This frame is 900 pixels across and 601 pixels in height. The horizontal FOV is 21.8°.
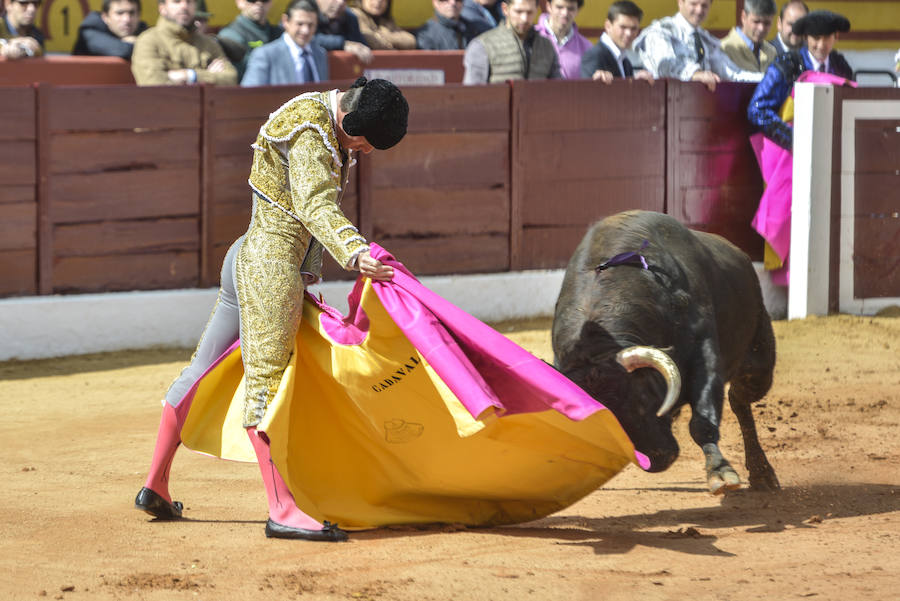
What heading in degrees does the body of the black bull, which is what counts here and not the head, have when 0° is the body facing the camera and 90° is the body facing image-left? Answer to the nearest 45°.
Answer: approximately 45°

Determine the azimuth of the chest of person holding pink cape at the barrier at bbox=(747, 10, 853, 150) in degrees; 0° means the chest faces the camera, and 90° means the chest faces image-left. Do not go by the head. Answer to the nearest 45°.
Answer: approximately 0°

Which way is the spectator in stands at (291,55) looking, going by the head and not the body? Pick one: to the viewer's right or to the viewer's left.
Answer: to the viewer's right

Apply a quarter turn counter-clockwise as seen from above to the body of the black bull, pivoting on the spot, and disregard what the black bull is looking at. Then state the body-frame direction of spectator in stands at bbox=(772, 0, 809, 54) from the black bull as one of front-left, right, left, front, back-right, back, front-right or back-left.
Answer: back-left

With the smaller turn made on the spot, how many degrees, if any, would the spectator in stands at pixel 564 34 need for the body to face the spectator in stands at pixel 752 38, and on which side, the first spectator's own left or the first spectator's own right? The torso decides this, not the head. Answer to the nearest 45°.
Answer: approximately 135° to the first spectator's own left

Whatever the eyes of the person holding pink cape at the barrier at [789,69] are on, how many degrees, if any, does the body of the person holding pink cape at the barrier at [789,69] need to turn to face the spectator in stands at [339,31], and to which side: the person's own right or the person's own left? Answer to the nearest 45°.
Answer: approximately 90° to the person's own right
